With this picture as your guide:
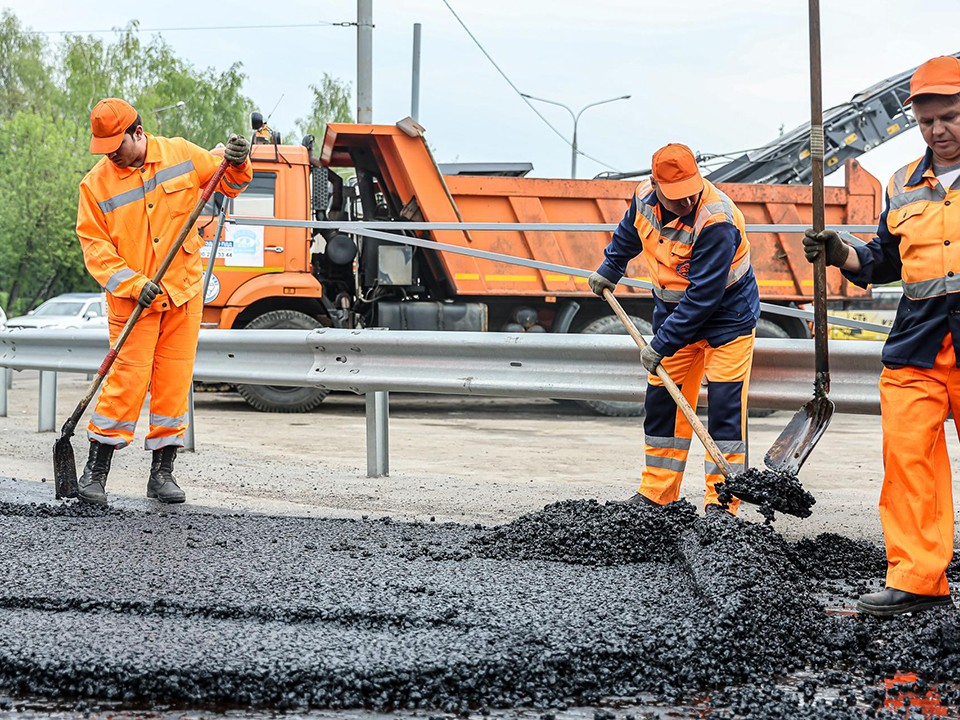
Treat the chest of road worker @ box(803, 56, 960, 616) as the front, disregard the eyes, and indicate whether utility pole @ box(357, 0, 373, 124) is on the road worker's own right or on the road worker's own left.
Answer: on the road worker's own right

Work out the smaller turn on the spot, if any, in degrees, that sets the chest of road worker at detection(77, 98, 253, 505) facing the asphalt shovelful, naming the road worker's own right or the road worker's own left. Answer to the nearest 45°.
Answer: approximately 45° to the road worker's own left

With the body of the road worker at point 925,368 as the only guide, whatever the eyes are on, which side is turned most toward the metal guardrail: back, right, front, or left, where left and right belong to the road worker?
right

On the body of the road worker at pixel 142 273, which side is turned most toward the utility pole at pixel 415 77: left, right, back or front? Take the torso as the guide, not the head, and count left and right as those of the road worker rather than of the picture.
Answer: back

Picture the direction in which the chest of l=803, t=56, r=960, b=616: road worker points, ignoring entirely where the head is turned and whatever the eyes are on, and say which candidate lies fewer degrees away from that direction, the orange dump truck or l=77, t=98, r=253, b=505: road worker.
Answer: the road worker

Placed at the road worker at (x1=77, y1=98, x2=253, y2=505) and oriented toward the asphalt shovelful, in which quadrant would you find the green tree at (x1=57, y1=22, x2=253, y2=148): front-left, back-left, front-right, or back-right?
back-left

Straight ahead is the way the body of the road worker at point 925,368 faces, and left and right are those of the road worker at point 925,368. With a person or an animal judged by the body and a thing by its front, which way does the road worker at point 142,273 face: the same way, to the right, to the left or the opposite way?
to the left

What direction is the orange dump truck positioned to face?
to the viewer's left
